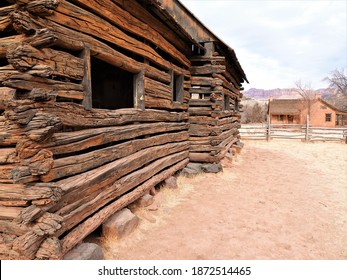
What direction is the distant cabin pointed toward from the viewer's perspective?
toward the camera

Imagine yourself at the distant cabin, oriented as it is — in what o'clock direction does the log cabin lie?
The log cabin is roughly at 12 o'clock from the distant cabin.
